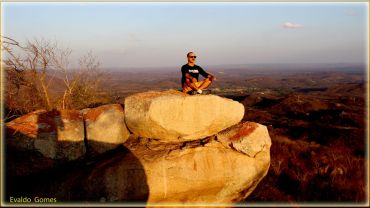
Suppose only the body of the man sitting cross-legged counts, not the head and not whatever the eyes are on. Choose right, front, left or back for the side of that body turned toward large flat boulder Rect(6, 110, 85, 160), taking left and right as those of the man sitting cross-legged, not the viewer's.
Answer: right

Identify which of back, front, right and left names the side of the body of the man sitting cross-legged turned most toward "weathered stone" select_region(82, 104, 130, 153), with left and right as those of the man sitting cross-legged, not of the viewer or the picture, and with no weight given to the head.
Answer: right

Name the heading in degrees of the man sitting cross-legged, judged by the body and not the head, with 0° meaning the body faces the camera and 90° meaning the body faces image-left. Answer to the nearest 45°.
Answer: approximately 315°
